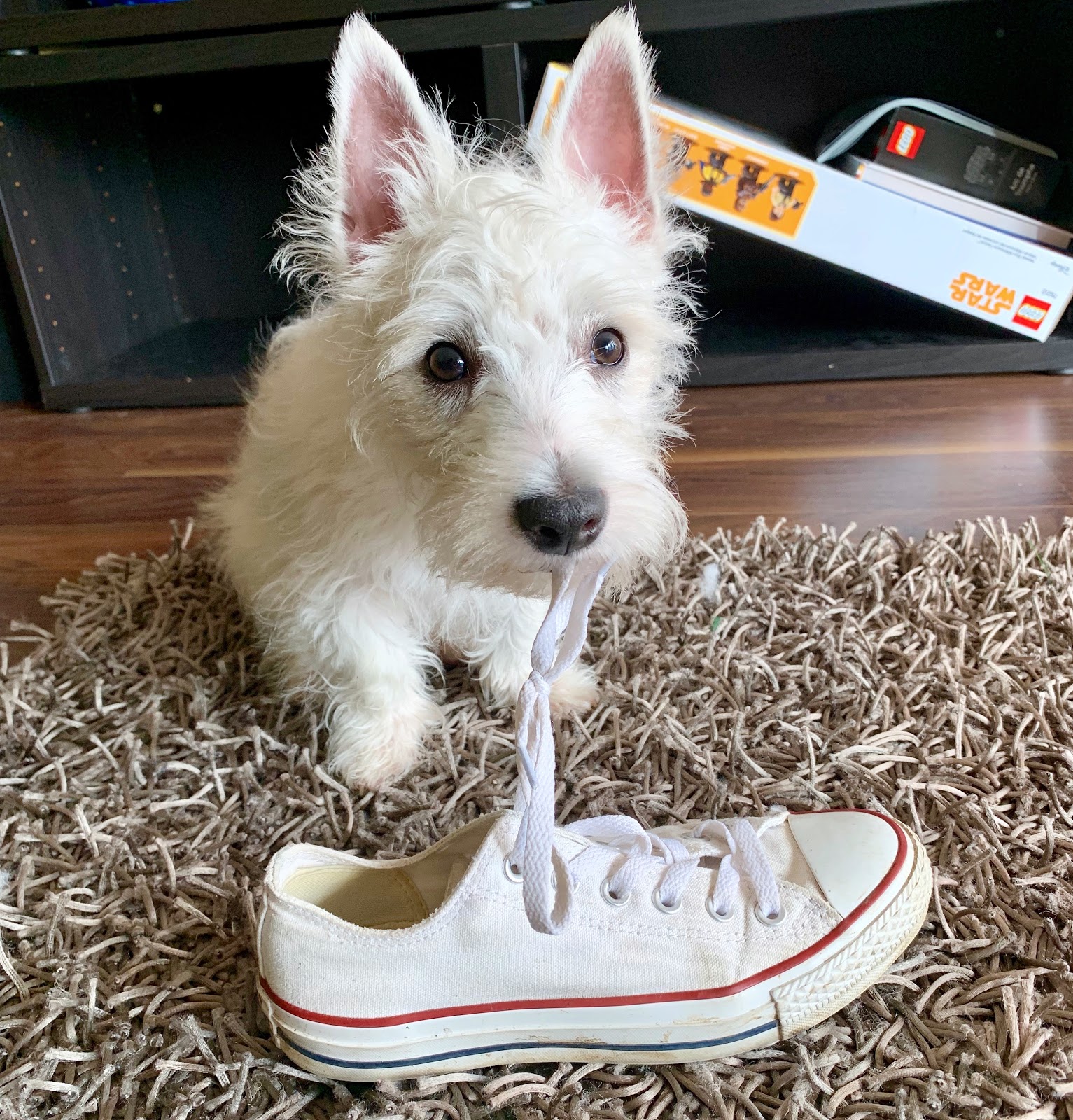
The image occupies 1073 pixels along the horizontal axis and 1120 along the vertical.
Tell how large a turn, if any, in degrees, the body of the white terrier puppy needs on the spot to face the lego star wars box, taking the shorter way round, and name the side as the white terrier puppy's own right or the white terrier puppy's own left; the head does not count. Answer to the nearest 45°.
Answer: approximately 90° to the white terrier puppy's own left

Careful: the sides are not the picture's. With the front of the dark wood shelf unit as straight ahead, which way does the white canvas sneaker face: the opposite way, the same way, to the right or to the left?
to the left

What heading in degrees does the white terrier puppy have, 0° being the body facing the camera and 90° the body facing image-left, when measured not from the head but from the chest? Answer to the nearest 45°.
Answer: approximately 315°

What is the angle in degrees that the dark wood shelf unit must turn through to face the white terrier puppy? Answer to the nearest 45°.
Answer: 0° — it already faces it

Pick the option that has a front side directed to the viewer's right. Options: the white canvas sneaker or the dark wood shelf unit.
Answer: the white canvas sneaker

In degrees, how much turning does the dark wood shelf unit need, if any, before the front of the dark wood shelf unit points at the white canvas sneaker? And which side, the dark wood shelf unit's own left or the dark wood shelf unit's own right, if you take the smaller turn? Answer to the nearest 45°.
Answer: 0° — it already faces it

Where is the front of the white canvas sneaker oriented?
to the viewer's right

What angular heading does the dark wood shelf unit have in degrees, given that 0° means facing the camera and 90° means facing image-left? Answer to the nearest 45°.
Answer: approximately 0°

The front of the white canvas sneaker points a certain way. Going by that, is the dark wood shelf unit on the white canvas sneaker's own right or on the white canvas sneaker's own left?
on the white canvas sneaker's own left

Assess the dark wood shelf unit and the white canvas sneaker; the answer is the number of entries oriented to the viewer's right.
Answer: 1
